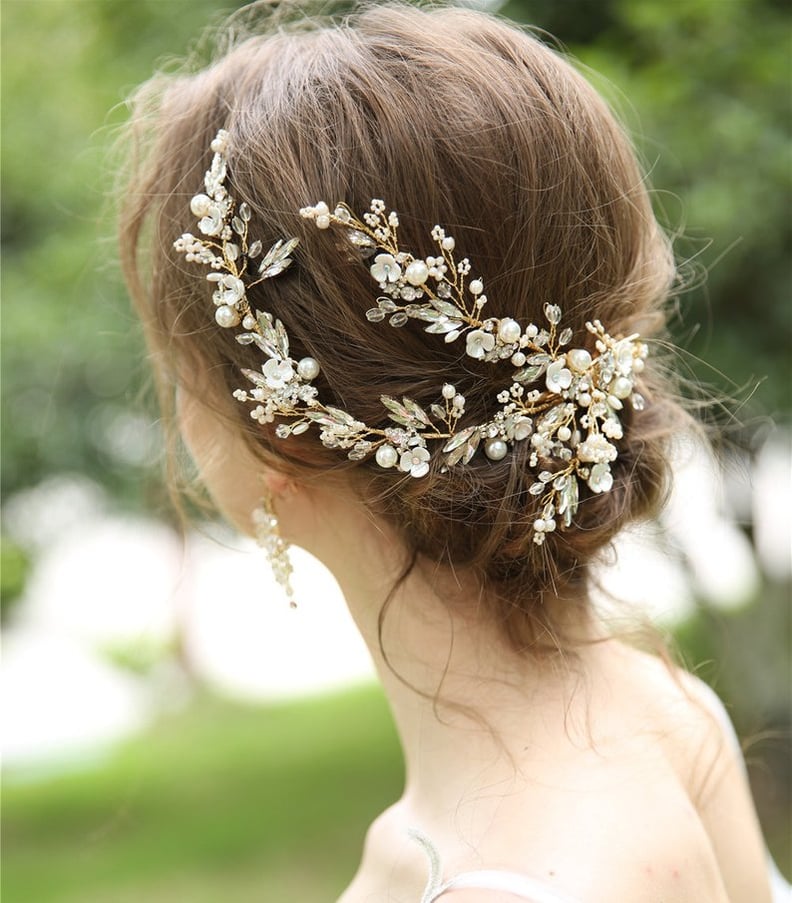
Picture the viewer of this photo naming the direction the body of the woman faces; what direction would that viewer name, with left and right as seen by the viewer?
facing away from the viewer and to the left of the viewer

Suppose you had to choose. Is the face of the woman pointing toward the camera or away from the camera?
away from the camera
